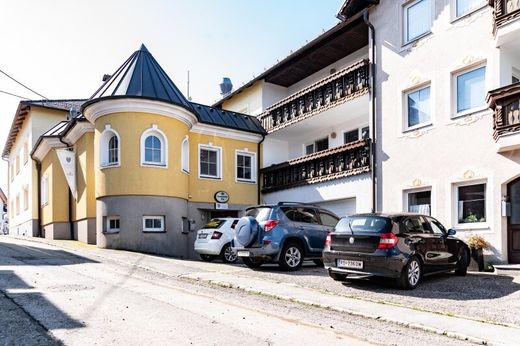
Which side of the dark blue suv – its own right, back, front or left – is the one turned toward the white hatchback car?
left

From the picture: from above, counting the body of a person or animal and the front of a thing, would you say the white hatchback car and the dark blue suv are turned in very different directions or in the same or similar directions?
same or similar directions

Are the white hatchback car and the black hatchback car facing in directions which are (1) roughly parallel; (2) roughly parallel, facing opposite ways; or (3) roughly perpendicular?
roughly parallel

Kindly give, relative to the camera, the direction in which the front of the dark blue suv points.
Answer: facing away from the viewer and to the right of the viewer

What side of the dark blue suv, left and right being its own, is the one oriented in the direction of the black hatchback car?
right

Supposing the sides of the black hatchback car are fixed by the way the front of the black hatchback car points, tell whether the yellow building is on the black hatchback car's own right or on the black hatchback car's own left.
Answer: on the black hatchback car's own left

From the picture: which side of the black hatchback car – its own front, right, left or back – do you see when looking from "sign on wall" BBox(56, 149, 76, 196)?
left

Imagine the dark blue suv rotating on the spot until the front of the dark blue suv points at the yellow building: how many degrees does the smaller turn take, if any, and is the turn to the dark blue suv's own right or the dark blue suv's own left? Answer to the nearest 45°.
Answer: approximately 90° to the dark blue suv's own left

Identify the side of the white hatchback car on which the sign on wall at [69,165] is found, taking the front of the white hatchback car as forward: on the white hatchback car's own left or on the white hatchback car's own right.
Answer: on the white hatchback car's own left

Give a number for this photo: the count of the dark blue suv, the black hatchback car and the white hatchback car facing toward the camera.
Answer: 0

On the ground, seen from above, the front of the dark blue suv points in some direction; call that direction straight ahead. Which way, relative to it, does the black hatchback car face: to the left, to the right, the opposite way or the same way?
the same way

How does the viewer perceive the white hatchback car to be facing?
facing away from the viewer and to the right of the viewer

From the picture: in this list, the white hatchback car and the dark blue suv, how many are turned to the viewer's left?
0

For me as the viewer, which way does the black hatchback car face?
facing away from the viewer and to the right of the viewer
